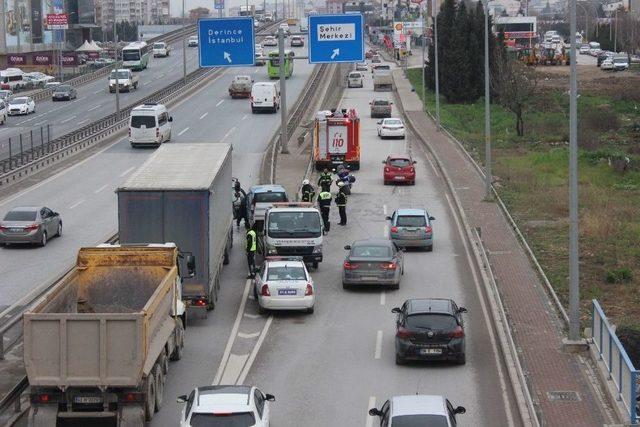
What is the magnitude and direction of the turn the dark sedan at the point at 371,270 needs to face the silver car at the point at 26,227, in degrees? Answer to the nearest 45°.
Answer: approximately 45° to its left

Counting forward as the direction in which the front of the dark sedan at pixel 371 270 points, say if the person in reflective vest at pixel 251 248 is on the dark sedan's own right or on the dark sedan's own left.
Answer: on the dark sedan's own left

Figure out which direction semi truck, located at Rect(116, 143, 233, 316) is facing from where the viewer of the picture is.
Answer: facing away from the viewer

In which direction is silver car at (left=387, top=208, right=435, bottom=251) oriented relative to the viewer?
away from the camera

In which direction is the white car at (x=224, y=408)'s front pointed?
away from the camera

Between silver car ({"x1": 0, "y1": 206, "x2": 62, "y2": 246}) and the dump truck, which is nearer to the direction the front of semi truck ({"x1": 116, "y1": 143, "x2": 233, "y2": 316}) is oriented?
the silver car

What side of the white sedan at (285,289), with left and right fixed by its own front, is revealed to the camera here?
back

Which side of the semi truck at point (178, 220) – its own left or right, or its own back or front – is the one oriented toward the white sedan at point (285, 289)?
right

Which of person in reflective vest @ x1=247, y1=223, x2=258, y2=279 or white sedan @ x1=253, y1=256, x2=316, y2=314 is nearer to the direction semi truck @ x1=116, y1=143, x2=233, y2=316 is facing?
the person in reflective vest

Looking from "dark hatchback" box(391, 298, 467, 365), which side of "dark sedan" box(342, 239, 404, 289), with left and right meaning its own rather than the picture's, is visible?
back

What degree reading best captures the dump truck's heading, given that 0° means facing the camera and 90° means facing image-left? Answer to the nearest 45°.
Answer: approximately 180°

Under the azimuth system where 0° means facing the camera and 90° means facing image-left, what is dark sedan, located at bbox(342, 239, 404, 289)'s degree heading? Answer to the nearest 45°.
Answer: approximately 180°

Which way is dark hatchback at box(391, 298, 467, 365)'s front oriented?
away from the camera
